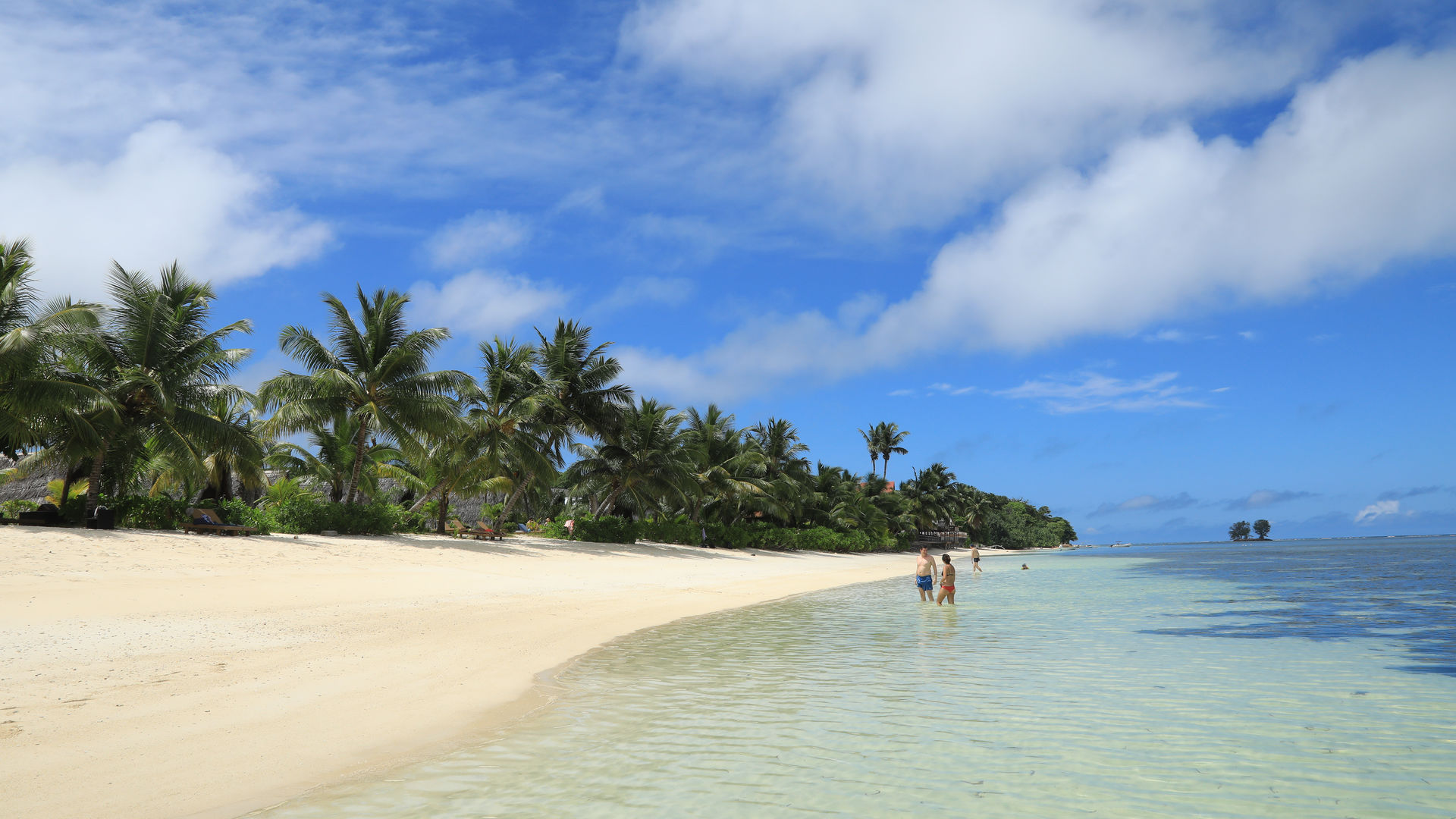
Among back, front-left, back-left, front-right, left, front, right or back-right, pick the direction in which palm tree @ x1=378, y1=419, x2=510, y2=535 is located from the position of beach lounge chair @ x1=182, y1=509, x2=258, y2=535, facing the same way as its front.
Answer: front-left

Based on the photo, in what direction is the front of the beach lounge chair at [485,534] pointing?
to the viewer's right

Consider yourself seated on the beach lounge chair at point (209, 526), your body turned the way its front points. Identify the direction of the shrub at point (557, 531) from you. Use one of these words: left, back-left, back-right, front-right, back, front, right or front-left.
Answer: front-left

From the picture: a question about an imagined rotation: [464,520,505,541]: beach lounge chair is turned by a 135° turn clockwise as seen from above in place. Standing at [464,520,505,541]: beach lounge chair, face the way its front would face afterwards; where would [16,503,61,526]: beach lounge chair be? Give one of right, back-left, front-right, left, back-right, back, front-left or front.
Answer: front

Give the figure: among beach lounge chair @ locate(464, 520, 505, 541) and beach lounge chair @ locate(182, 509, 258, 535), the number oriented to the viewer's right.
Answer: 2

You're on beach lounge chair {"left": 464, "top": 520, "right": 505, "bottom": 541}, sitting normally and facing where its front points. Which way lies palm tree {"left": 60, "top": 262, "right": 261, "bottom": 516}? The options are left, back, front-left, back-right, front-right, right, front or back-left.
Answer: back-right

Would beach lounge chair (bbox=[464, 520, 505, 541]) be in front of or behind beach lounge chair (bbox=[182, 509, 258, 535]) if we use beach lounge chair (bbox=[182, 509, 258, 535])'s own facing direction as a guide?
in front

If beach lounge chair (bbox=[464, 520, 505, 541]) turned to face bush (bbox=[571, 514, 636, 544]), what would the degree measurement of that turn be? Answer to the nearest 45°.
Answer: approximately 45° to its left

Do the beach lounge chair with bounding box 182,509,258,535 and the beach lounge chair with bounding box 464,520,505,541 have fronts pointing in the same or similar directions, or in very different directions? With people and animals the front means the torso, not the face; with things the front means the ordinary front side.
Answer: same or similar directions

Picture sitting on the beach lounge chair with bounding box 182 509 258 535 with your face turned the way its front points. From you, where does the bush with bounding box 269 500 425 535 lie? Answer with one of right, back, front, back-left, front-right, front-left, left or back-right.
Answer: front-left

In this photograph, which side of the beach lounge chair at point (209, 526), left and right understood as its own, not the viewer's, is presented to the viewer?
right

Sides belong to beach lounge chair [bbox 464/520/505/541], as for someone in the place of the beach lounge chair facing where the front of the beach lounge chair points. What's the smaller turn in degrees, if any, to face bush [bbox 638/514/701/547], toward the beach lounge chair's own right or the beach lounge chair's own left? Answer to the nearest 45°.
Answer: approximately 45° to the beach lounge chair's own left
